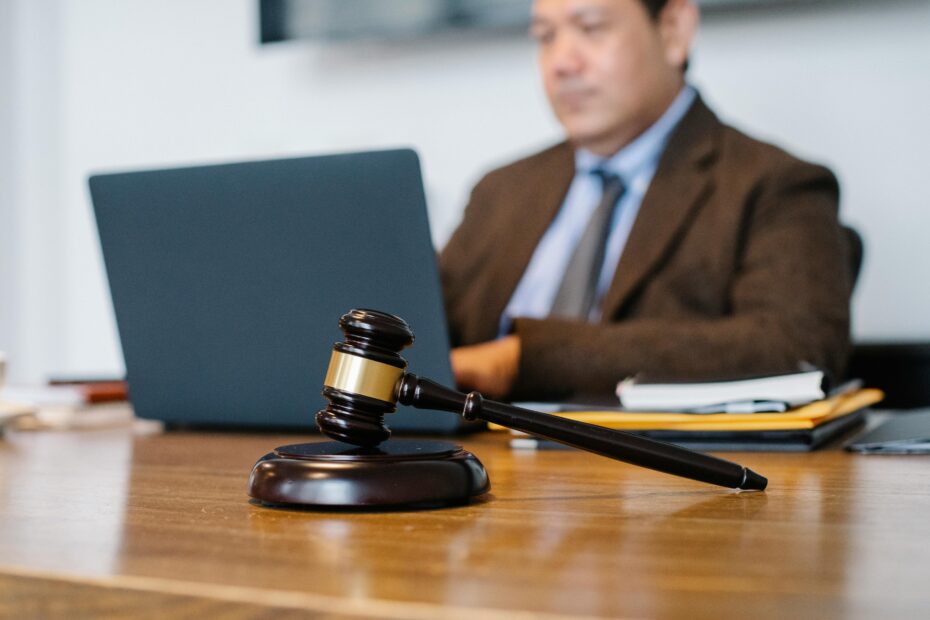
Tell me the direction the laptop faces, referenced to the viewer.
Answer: facing away from the viewer and to the right of the viewer

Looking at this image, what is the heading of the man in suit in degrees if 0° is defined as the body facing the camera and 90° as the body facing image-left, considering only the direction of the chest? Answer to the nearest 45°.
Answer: approximately 45°

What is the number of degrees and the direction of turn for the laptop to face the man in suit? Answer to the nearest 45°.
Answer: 0° — it already faces them

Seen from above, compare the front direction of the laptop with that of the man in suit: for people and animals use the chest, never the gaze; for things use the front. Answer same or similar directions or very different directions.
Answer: very different directions
